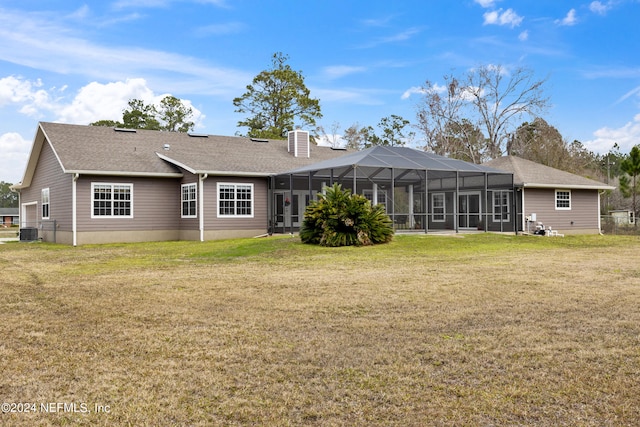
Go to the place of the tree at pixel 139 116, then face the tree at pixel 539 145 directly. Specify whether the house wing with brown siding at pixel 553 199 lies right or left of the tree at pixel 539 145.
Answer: right

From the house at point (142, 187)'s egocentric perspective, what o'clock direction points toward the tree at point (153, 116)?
The tree is roughly at 12 o'clock from the house.

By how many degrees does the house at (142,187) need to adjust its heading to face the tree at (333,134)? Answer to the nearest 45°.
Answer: approximately 45° to its right

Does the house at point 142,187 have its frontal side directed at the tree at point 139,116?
yes

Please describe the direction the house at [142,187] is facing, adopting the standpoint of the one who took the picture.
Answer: facing away from the viewer

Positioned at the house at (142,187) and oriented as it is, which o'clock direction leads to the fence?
The fence is roughly at 3 o'clock from the house.

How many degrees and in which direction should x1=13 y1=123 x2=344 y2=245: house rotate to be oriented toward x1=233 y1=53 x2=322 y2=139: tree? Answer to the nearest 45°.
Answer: approximately 45° to its right

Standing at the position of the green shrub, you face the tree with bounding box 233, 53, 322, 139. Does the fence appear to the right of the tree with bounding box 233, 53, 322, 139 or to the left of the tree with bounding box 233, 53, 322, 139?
right

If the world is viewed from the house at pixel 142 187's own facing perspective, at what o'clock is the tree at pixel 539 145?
The tree is roughly at 2 o'clock from the house.
